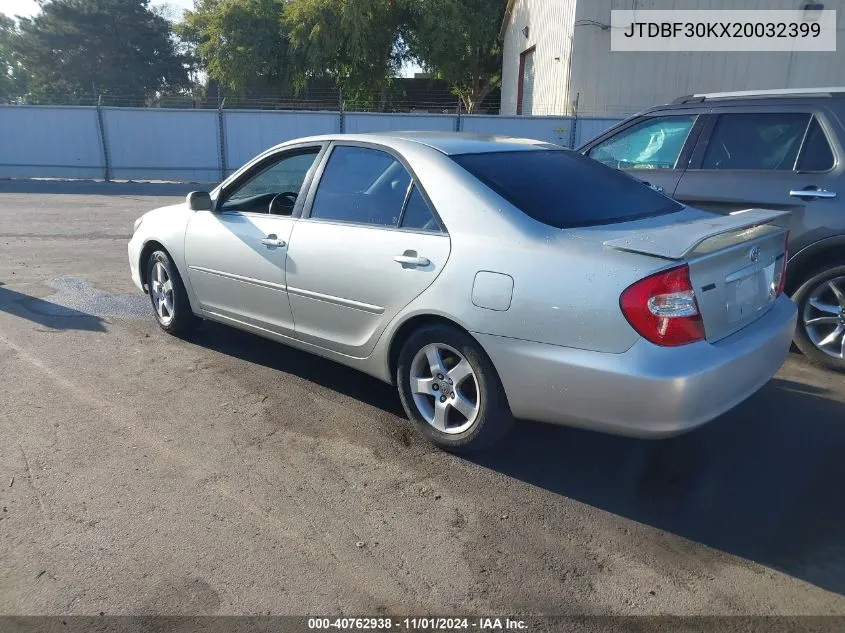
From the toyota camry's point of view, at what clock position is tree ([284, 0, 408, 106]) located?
The tree is roughly at 1 o'clock from the toyota camry.

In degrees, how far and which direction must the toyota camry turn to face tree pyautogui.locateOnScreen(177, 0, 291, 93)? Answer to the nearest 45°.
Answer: approximately 45° to its right

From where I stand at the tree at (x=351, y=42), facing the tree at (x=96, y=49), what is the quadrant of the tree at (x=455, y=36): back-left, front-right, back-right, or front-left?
back-right

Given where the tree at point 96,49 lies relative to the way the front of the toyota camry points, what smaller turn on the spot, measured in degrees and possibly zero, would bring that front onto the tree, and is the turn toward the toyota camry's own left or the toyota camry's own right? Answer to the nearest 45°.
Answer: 0° — it already faces it

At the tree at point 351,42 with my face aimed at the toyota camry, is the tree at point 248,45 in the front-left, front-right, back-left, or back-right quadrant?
back-right

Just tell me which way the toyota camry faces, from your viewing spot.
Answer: facing away from the viewer and to the left of the viewer
